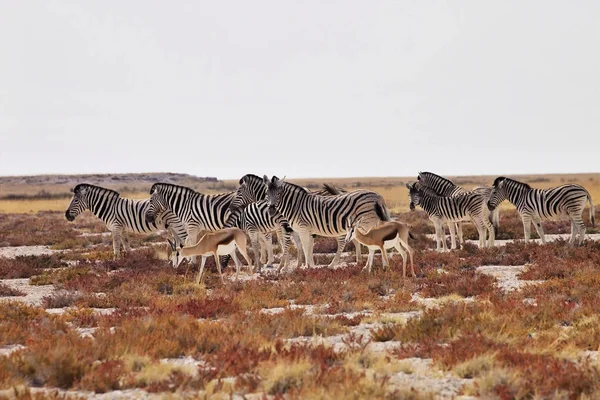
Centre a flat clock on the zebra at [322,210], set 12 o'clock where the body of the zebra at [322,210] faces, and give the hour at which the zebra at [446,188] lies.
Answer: the zebra at [446,188] is roughly at 4 o'clock from the zebra at [322,210].

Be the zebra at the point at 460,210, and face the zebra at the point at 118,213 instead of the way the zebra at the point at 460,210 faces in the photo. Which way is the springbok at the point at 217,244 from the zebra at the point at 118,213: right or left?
left

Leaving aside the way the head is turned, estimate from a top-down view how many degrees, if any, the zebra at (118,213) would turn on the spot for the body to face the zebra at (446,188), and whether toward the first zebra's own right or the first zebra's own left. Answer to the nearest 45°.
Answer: approximately 180°

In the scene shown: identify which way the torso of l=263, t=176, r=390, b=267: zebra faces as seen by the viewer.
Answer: to the viewer's left

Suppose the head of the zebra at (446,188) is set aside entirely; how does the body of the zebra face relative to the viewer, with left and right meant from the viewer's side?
facing to the left of the viewer

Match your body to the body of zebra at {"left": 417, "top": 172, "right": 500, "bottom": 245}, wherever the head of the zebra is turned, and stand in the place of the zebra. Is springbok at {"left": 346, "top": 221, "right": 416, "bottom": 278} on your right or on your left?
on your left

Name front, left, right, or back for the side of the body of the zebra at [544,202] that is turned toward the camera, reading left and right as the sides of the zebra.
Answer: left

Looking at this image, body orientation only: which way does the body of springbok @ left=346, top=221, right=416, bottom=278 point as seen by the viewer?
to the viewer's left

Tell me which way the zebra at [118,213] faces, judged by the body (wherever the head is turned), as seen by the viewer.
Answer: to the viewer's left

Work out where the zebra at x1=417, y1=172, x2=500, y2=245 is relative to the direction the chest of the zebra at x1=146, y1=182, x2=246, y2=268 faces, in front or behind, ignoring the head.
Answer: behind

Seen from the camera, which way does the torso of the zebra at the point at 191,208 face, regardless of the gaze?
to the viewer's left

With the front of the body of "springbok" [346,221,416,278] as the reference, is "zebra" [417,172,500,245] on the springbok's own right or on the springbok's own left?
on the springbok's own right

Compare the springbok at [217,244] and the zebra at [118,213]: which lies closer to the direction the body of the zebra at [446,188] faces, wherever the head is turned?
the zebra

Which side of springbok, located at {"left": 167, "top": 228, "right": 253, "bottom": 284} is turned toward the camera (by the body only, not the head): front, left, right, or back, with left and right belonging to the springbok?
left

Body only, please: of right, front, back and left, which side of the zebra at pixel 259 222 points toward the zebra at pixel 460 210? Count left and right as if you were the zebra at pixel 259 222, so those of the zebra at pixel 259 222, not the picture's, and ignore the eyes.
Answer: back

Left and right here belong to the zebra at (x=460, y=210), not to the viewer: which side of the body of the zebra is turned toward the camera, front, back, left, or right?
left

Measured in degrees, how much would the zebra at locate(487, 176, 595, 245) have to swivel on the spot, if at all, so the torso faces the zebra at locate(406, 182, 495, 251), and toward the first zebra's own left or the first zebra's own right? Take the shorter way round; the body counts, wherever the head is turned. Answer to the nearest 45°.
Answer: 0° — it already faces it
